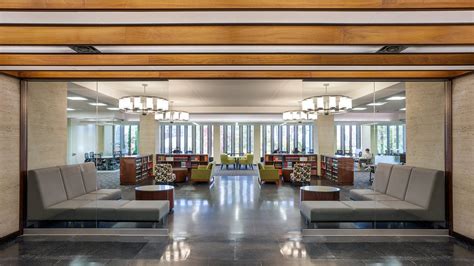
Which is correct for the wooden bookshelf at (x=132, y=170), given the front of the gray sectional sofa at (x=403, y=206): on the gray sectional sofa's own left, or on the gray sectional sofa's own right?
on the gray sectional sofa's own right

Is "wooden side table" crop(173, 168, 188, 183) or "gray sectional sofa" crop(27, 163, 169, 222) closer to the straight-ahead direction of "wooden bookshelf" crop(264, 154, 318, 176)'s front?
the gray sectional sofa

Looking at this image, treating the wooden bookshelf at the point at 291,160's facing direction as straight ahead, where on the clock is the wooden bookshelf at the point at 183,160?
the wooden bookshelf at the point at 183,160 is roughly at 3 o'clock from the wooden bookshelf at the point at 291,160.

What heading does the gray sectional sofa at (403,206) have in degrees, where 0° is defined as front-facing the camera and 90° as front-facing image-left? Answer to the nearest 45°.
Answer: approximately 45°

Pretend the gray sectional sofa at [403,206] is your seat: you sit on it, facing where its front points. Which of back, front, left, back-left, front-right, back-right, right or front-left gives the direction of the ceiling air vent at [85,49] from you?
front

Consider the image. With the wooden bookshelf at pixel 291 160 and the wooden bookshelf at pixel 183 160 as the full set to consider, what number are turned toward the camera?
2

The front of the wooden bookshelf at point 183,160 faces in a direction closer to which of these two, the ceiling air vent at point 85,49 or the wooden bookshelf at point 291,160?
the ceiling air vent

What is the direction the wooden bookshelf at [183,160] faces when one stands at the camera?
facing the viewer

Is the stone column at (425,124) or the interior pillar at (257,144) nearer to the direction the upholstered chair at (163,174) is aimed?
the interior pillar

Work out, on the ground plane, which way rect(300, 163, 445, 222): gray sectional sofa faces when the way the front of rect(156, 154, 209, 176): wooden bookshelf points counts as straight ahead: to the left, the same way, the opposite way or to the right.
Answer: to the right

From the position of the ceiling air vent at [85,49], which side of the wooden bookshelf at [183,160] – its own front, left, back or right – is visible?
front

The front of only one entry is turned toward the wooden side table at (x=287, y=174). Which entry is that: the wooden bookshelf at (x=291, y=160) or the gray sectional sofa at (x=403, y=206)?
the wooden bookshelf

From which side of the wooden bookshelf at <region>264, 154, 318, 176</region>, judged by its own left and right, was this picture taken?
front

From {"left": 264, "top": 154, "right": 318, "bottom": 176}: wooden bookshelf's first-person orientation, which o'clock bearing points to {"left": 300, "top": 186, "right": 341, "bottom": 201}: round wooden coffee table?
The round wooden coffee table is roughly at 12 o'clock from the wooden bookshelf.
